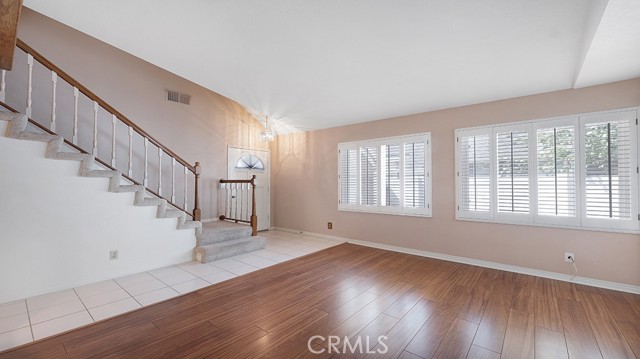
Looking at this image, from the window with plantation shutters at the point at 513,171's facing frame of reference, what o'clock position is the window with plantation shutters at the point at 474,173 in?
the window with plantation shutters at the point at 474,173 is roughly at 3 o'clock from the window with plantation shutters at the point at 513,171.

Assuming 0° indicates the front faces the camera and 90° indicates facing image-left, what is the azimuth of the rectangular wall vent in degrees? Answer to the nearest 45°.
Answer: approximately 315°

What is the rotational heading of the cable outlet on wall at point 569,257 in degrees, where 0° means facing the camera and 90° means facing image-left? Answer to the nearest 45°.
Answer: approximately 0°

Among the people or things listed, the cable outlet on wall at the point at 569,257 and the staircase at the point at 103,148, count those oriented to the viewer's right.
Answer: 1

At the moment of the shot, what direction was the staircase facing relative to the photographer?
facing to the right of the viewer

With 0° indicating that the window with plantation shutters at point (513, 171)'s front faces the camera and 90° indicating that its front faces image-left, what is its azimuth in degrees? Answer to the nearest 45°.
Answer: approximately 0°

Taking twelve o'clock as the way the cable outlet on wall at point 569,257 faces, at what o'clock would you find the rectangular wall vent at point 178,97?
The rectangular wall vent is roughly at 2 o'clock from the cable outlet on wall.
